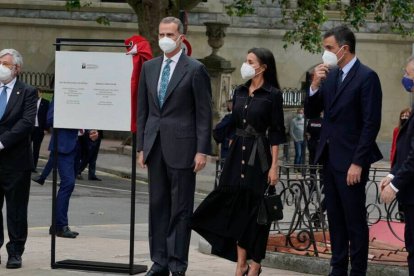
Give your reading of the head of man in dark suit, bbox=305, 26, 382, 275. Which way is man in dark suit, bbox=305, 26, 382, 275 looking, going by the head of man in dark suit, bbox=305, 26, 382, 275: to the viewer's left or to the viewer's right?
to the viewer's left

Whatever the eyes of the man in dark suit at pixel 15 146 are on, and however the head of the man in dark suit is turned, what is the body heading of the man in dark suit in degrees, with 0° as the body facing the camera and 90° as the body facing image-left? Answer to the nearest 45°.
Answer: approximately 45°

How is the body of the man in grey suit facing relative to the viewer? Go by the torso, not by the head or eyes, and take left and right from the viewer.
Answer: facing the viewer and to the left of the viewer

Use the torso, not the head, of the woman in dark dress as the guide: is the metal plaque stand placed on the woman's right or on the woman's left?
on the woman's right

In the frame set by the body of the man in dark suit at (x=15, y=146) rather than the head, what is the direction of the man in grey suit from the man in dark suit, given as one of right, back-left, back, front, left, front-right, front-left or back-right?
left

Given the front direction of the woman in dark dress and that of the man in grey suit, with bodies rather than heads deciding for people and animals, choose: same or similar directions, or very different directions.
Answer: same or similar directions

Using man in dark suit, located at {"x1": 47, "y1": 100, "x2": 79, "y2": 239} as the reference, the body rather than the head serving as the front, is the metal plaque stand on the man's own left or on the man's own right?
on the man's own right

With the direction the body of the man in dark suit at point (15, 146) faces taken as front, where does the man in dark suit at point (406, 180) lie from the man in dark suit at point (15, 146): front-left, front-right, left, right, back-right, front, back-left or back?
left

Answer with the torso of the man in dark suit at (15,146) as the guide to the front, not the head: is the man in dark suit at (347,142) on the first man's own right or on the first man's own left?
on the first man's own left
